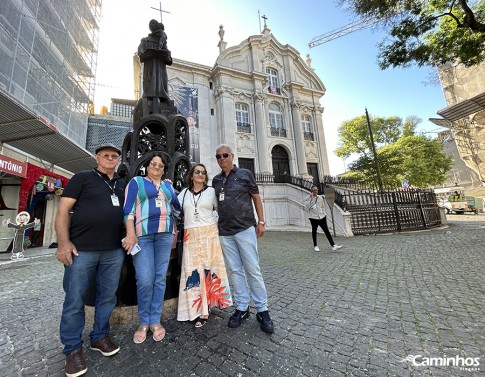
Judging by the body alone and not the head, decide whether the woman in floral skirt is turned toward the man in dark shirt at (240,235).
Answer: no

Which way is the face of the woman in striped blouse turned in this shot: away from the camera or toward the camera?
toward the camera

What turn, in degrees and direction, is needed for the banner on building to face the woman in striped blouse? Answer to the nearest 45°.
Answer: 0° — it already faces them

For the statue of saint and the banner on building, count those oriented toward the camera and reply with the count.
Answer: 2

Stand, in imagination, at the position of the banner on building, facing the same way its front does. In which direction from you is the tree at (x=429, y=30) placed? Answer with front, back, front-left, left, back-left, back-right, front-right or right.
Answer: front-left

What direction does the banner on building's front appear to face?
toward the camera

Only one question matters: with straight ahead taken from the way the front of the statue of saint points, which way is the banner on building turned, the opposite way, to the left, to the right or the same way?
the same way

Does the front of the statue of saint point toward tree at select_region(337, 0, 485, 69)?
no

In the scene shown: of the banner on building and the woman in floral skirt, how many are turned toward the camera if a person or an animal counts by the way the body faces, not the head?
2

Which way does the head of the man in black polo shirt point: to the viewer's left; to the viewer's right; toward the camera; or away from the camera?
toward the camera

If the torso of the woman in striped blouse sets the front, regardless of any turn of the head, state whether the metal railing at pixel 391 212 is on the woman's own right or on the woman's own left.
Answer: on the woman's own left

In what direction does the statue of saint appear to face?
toward the camera

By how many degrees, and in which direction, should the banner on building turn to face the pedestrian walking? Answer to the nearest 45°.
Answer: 0° — it already faces them

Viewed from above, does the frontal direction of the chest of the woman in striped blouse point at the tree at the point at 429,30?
no

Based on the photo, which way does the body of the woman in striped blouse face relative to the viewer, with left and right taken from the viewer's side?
facing the viewer
